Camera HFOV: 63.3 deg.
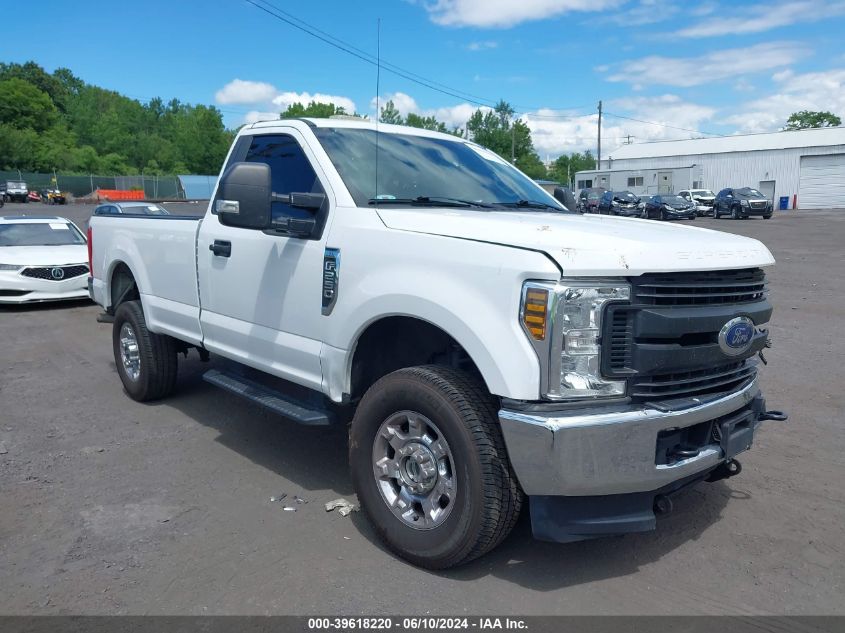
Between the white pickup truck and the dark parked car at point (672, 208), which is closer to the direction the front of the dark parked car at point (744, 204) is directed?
the white pickup truck

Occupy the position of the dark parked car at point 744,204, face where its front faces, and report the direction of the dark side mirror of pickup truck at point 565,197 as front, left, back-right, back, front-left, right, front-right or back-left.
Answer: front-right

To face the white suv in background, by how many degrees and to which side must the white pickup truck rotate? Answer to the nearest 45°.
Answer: approximately 135° to its left

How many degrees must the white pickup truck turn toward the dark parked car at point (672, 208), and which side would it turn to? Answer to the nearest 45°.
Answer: approximately 135° to its left

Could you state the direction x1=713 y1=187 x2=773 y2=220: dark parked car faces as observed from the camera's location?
facing the viewer and to the right of the viewer

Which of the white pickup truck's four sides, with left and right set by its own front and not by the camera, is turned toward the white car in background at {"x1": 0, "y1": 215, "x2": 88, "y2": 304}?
back

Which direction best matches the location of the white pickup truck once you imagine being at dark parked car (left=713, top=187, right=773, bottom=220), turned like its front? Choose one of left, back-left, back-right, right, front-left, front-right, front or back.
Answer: front-right

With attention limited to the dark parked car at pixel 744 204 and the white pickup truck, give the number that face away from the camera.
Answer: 0

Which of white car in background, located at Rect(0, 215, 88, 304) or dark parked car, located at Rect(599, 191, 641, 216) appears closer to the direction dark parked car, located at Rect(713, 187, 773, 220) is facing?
the white car in background

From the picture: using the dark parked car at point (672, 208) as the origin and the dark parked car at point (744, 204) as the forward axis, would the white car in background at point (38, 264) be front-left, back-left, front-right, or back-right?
back-right

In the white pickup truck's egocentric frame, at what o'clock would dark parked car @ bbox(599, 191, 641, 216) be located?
The dark parked car is roughly at 8 o'clock from the white pickup truck.
